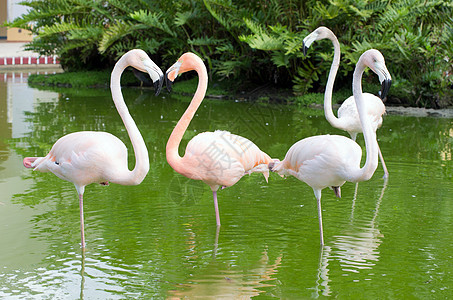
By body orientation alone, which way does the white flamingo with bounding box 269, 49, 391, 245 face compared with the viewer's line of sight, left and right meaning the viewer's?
facing to the right of the viewer

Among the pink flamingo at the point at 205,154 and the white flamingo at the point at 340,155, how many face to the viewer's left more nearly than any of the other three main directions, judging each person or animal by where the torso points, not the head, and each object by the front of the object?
1

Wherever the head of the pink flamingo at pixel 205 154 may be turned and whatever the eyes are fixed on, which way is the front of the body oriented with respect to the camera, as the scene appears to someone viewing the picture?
to the viewer's left

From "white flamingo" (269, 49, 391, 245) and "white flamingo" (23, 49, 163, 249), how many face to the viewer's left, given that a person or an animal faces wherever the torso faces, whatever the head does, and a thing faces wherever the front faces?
0

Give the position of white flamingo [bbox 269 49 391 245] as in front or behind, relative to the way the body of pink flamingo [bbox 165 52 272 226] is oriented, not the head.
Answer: behind

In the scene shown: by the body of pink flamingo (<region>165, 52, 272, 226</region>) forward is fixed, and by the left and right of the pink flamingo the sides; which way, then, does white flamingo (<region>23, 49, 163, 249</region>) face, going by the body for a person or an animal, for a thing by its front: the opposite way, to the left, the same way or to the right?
the opposite way

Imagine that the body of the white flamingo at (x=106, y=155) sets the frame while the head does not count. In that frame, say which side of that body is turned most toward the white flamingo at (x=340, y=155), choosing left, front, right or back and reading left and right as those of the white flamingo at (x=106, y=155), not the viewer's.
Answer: front

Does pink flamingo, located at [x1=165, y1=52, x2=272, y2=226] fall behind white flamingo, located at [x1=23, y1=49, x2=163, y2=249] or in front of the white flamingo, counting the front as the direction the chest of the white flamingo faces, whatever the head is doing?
in front

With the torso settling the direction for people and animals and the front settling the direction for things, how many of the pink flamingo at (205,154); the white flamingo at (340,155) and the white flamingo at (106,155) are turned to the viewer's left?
1

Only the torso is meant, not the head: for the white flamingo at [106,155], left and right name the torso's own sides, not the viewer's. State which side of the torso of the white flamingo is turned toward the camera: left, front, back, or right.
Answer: right

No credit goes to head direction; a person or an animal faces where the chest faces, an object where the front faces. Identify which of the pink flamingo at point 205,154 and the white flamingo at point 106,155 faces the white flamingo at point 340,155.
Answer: the white flamingo at point 106,155

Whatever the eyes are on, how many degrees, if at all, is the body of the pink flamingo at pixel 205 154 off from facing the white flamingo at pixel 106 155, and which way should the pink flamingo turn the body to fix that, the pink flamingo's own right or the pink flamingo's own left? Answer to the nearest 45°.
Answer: approximately 45° to the pink flamingo's own left
